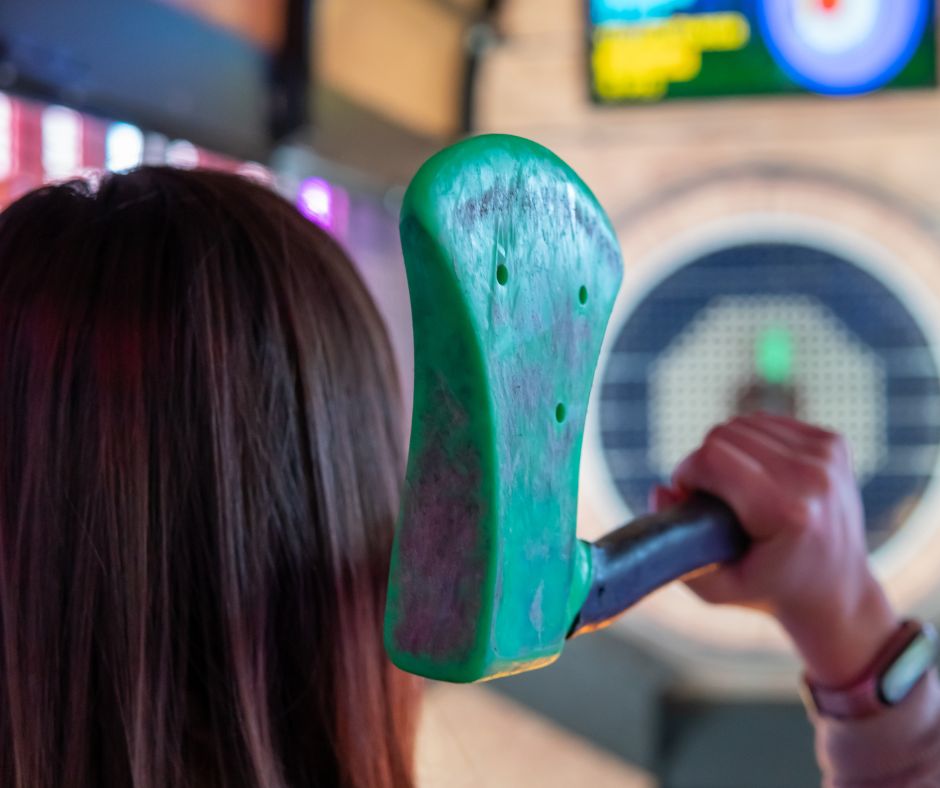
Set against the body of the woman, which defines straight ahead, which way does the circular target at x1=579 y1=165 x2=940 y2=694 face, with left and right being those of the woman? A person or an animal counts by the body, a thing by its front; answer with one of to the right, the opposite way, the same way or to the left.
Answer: the opposite way

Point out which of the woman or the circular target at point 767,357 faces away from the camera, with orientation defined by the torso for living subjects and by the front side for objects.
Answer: the woman

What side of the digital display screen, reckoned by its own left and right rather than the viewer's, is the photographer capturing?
front

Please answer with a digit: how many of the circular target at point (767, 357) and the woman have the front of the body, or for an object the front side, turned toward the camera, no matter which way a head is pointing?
1

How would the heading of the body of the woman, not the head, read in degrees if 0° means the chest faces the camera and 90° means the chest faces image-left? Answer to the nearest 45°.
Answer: approximately 180°

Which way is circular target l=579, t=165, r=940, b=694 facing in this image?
toward the camera

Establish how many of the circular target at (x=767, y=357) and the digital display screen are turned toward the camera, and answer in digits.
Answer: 2

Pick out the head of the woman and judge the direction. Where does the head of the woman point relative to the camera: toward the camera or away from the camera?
away from the camera

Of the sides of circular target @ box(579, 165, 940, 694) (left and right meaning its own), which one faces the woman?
front

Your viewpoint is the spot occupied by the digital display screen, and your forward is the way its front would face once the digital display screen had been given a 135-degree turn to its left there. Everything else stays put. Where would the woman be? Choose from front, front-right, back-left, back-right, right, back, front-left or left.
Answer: back-right

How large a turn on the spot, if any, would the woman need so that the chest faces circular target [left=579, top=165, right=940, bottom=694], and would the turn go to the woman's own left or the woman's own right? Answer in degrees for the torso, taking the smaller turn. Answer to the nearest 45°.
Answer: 0° — they already face it

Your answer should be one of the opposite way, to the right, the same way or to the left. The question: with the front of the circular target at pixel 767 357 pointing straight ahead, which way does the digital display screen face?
the same way
